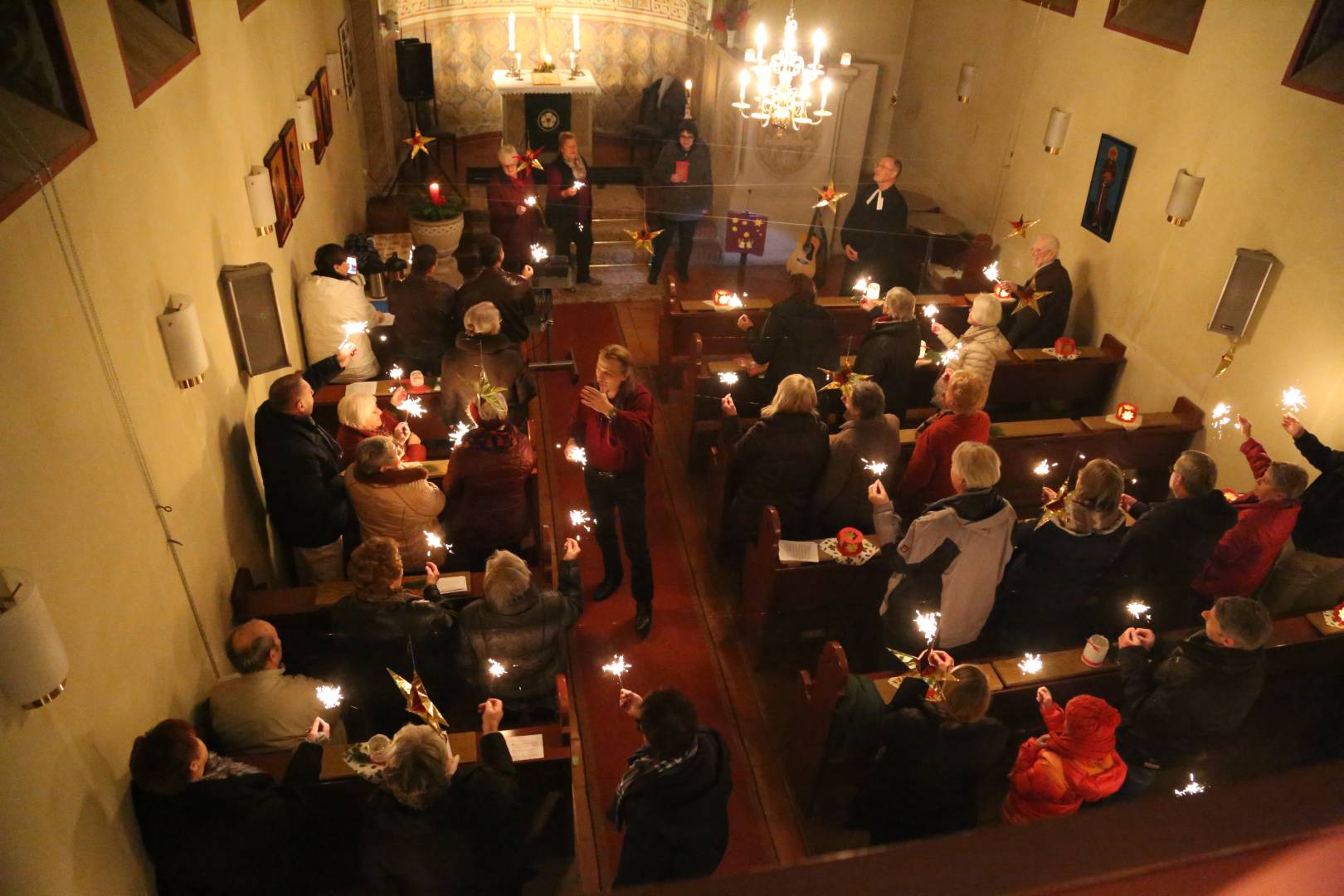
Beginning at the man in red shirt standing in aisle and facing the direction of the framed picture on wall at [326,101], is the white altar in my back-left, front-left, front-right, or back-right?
front-right

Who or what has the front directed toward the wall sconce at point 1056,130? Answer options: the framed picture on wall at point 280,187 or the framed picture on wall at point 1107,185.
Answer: the framed picture on wall at point 280,187

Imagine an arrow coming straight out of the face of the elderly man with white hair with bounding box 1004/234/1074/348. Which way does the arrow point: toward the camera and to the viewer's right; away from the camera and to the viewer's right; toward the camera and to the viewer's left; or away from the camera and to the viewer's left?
toward the camera and to the viewer's left

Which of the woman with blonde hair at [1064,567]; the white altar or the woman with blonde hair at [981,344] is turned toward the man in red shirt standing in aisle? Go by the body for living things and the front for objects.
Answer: the white altar

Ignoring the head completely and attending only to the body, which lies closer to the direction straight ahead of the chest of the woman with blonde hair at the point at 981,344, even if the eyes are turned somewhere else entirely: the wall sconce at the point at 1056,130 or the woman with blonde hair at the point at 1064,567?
the wall sconce

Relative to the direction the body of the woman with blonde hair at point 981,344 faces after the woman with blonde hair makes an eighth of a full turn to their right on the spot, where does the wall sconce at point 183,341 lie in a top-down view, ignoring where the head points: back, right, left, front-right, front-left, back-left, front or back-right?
back-left

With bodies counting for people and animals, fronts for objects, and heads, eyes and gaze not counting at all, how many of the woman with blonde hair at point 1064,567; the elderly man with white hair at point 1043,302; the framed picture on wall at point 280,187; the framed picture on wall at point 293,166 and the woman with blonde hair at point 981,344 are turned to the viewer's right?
2

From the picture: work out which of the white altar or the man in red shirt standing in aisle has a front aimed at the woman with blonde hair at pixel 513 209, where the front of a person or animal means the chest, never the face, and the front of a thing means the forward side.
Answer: the white altar

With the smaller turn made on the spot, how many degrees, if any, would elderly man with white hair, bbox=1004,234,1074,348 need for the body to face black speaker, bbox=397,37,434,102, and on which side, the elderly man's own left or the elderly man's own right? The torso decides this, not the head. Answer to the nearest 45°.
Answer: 0° — they already face it

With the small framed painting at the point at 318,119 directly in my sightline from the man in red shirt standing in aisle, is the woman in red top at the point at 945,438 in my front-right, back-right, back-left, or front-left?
back-right

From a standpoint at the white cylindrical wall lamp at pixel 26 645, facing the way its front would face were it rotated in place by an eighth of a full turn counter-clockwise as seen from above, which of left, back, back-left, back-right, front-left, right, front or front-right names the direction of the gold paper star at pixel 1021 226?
front

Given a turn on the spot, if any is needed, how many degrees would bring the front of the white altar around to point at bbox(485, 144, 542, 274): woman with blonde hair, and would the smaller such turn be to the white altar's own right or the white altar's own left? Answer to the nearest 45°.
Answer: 0° — it already faces them

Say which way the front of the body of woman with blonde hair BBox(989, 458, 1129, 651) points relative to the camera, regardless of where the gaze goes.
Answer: away from the camera

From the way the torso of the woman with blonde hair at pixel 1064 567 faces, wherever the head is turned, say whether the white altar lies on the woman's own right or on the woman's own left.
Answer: on the woman's own left

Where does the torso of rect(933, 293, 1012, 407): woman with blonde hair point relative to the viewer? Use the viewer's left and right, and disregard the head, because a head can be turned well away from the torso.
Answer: facing away from the viewer and to the left of the viewer

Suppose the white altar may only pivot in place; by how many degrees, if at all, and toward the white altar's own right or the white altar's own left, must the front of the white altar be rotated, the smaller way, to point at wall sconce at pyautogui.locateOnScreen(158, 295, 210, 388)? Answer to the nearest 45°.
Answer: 0° — it already faces it

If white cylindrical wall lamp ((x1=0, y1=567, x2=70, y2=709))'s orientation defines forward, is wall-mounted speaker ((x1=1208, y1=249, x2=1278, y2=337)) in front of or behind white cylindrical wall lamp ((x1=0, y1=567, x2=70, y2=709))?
in front

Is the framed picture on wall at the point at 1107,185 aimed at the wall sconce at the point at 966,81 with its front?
no

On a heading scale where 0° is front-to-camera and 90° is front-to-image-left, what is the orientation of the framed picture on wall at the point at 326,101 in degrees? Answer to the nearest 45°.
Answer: approximately 270°

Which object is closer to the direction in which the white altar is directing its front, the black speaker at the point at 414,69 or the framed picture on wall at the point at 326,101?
the framed picture on wall
